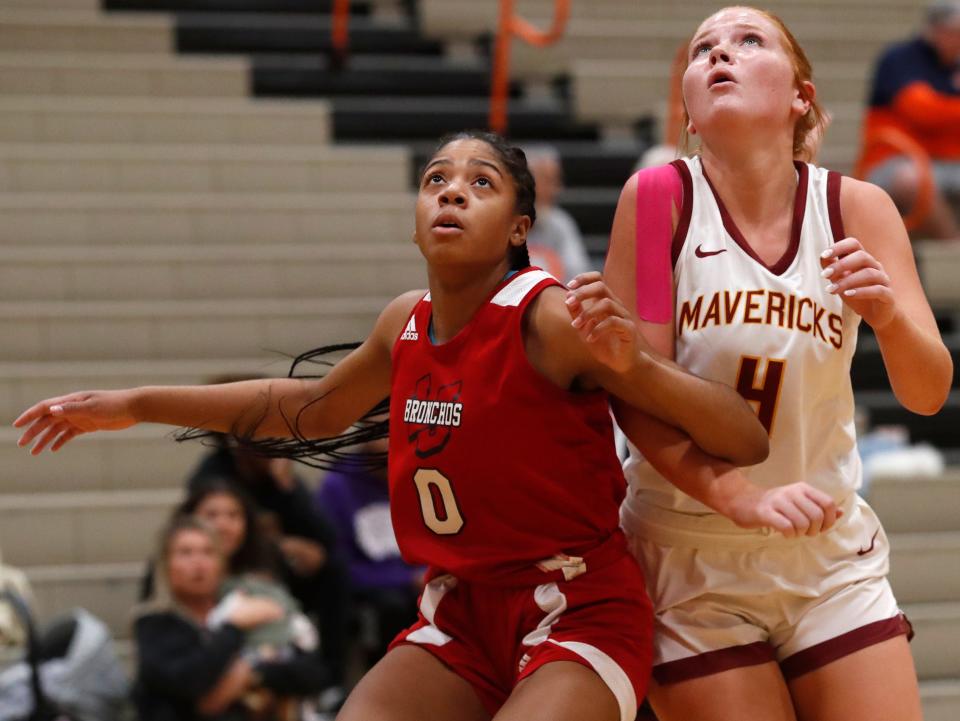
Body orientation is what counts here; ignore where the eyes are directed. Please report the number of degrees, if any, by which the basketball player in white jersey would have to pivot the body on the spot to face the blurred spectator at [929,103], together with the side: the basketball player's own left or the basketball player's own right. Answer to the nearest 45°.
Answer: approximately 180°

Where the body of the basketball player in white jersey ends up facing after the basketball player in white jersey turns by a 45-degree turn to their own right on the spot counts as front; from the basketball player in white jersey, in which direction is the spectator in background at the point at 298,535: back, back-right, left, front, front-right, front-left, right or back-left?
right

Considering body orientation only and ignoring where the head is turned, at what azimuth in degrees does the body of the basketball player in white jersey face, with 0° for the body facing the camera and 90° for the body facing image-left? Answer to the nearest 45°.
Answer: approximately 0°

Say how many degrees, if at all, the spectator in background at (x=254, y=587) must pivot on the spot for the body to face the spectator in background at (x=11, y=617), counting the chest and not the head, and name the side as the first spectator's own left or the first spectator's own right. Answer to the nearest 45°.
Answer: approximately 45° to the first spectator's own right

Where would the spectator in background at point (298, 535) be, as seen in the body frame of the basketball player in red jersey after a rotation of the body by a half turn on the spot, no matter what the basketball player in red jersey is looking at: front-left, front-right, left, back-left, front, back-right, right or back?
front-left

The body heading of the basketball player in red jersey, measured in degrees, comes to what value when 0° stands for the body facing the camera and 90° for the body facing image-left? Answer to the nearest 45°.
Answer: approximately 45°

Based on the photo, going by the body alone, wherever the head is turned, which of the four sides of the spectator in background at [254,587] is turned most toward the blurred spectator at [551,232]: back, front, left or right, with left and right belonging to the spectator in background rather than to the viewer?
back

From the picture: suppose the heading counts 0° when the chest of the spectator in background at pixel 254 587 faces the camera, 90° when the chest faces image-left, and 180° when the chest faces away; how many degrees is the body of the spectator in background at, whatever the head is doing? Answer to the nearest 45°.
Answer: approximately 45°
